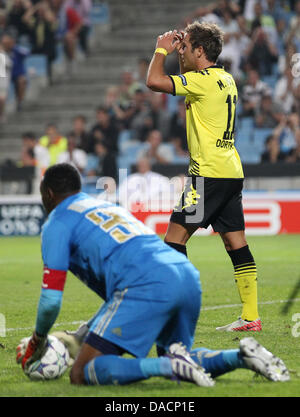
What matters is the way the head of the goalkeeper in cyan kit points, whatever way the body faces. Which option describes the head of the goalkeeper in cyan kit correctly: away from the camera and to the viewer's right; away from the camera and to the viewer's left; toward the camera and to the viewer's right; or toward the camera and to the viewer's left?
away from the camera and to the viewer's left

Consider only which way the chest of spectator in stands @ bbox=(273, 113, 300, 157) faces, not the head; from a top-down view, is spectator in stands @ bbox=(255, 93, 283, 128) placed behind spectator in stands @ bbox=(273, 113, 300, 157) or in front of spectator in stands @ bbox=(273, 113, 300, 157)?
behind

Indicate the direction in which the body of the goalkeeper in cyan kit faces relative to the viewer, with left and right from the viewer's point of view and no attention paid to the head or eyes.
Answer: facing away from the viewer and to the left of the viewer

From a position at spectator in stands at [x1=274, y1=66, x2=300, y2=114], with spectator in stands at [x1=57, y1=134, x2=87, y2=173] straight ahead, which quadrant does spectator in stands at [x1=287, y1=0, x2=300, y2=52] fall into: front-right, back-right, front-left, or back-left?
back-right

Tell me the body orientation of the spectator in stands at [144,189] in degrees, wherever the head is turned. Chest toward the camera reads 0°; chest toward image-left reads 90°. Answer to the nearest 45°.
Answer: approximately 0°

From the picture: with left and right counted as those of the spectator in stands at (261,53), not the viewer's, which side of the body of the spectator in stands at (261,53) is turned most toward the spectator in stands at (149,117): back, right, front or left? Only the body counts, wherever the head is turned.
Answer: right

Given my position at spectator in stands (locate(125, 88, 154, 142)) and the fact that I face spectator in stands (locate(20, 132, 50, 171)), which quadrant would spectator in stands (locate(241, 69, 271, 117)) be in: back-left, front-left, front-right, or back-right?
back-left

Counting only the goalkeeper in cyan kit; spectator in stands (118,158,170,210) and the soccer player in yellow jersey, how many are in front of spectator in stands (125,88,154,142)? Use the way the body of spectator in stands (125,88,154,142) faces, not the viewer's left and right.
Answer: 3

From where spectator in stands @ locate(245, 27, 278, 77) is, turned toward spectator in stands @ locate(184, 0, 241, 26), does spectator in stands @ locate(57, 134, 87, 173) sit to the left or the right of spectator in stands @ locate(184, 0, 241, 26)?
left
